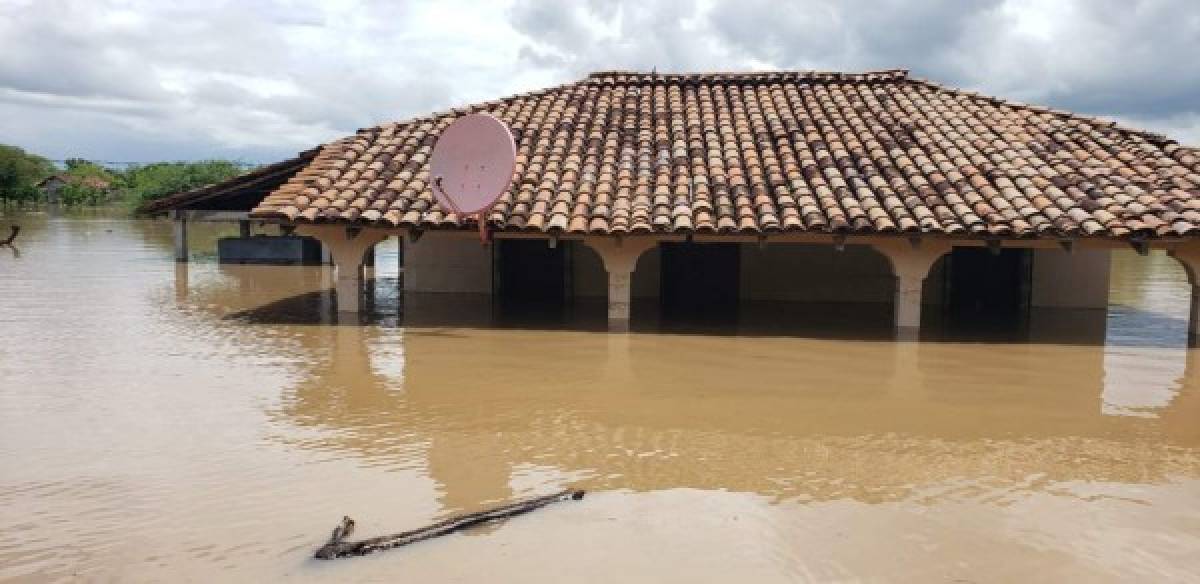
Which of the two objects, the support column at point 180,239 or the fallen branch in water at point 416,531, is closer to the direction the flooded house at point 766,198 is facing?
the fallen branch in water

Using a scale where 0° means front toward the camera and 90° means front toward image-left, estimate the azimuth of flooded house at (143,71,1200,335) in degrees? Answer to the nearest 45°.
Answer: approximately 0°

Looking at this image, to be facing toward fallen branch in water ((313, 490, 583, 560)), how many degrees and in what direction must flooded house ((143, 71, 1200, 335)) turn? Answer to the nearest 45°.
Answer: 0° — it already faces it
